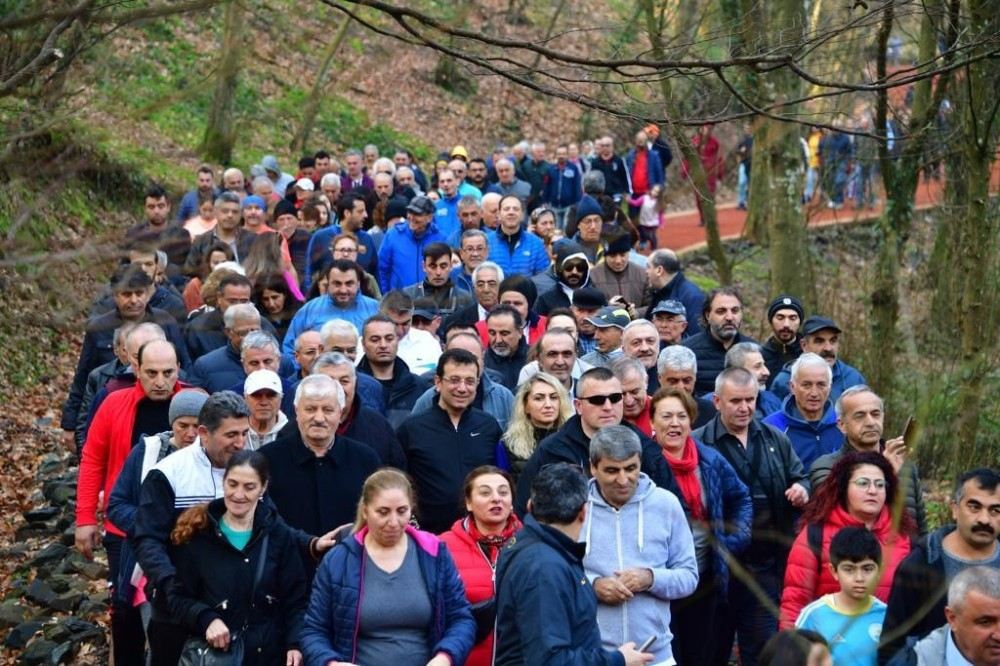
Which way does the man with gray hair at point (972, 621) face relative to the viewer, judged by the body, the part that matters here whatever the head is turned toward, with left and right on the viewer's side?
facing the viewer and to the right of the viewer

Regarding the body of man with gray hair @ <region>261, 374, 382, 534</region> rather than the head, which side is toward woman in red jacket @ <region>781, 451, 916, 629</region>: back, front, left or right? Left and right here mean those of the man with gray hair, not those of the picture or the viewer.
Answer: left

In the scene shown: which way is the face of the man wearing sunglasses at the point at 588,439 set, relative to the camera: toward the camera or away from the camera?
toward the camera

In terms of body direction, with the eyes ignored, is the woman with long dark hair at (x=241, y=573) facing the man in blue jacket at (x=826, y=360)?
no

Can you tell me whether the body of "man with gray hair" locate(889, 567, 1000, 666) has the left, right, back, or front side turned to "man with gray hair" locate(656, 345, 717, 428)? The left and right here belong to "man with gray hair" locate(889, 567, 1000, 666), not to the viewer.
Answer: back

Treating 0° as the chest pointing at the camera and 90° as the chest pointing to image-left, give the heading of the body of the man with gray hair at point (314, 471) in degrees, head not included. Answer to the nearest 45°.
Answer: approximately 0°

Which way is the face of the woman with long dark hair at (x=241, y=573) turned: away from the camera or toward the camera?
toward the camera

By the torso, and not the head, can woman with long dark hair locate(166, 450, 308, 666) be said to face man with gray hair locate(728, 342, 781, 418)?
no

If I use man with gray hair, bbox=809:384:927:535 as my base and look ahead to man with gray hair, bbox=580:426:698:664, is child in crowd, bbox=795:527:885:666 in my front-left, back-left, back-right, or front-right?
front-left

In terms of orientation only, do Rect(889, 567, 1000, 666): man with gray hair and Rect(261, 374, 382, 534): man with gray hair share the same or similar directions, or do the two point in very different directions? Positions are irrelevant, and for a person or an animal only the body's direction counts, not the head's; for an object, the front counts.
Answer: same or similar directions

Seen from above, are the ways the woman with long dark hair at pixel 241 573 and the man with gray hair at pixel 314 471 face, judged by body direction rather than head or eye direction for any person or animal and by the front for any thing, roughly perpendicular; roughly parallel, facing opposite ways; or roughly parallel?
roughly parallel

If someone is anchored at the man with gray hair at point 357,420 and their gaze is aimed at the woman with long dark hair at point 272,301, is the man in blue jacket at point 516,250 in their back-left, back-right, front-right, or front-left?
front-right

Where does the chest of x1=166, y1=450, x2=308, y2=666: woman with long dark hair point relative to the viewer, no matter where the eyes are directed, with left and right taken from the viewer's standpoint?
facing the viewer

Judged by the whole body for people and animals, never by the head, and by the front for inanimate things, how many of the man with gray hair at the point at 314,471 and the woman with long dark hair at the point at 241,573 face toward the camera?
2

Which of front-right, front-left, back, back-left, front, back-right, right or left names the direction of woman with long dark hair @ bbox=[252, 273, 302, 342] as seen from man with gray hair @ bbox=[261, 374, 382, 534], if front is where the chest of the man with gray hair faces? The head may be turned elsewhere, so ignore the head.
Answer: back

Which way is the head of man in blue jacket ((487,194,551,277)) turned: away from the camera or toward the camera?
toward the camera
